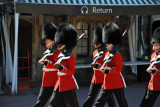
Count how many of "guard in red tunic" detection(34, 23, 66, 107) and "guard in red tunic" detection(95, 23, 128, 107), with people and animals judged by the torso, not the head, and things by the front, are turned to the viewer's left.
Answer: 2

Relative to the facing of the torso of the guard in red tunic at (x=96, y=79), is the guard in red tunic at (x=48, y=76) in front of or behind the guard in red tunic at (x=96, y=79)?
in front

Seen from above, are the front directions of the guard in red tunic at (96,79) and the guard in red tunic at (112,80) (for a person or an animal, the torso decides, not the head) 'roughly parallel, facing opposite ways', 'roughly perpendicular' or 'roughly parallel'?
roughly parallel

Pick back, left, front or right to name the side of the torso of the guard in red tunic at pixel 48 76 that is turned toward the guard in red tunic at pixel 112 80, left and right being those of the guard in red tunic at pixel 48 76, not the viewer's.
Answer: back

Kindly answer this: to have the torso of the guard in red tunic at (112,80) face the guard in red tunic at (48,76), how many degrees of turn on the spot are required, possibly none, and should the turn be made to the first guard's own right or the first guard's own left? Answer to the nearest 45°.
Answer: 0° — they already face them

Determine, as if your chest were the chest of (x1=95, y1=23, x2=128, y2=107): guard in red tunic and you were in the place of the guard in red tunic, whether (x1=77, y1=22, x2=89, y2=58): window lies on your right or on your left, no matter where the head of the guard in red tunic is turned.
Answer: on your right

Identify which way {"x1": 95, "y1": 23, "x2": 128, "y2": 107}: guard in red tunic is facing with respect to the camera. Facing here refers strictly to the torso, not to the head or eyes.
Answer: to the viewer's left

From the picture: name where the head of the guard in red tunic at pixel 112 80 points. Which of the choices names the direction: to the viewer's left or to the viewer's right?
to the viewer's left

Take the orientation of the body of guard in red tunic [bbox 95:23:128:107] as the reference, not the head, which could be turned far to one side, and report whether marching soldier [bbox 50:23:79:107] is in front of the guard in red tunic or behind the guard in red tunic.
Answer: in front

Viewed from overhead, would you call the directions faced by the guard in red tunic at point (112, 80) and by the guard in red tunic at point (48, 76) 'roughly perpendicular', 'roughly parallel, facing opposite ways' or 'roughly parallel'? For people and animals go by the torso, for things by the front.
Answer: roughly parallel

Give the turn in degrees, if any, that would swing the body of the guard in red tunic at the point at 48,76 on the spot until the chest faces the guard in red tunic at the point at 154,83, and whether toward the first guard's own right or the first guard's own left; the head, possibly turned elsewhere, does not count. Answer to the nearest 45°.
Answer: approximately 180°

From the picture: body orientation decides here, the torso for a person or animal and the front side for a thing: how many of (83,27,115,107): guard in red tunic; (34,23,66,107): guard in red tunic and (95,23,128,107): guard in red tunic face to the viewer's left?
3

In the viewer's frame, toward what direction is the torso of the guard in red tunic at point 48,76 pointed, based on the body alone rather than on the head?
to the viewer's left

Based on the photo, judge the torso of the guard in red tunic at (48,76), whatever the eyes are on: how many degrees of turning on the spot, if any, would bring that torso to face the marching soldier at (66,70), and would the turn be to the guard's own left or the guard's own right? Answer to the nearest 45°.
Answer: approximately 135° to the guard's own left

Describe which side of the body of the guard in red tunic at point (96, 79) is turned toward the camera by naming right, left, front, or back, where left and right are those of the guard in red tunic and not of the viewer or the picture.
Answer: left
